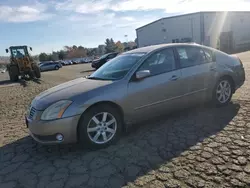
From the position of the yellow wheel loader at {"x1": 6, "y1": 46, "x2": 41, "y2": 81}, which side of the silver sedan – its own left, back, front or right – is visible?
right

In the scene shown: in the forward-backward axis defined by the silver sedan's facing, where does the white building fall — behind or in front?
behind

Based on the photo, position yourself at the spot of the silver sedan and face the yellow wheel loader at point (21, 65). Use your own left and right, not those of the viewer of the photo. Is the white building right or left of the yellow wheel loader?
right
